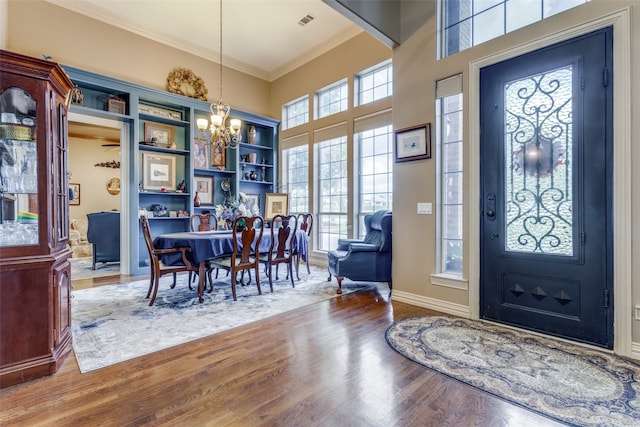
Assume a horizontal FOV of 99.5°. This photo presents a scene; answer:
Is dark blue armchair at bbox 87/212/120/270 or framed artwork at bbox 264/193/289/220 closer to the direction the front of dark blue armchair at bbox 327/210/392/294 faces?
the dark blue armchair

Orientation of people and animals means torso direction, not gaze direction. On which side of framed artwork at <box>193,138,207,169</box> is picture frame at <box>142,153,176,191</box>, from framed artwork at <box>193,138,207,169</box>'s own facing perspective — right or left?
on its right

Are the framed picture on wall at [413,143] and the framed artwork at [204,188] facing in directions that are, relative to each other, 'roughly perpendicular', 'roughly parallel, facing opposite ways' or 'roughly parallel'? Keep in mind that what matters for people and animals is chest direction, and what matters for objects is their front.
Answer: roughly perpendicular

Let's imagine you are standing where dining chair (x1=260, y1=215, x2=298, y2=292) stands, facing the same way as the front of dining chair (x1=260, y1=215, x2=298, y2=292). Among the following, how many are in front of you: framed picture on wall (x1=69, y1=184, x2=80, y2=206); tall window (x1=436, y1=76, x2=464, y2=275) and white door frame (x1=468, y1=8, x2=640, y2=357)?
1

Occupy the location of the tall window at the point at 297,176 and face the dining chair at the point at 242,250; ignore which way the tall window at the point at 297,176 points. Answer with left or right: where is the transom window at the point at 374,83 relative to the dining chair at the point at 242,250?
left

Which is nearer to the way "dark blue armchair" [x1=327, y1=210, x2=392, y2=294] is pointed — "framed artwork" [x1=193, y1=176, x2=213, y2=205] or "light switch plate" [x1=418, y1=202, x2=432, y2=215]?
the framed artwork

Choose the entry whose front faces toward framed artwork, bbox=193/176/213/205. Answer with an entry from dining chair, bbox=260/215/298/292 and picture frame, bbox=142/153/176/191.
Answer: the dining chair

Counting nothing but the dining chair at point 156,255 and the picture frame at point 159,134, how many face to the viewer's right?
1

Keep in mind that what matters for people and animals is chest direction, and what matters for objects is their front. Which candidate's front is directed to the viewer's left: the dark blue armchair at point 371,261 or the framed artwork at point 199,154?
the dark blue armchair

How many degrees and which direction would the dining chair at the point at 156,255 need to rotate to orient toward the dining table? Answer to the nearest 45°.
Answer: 0° — it already faces it

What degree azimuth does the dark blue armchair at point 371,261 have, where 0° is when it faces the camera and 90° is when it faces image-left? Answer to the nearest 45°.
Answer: approximately 90°
